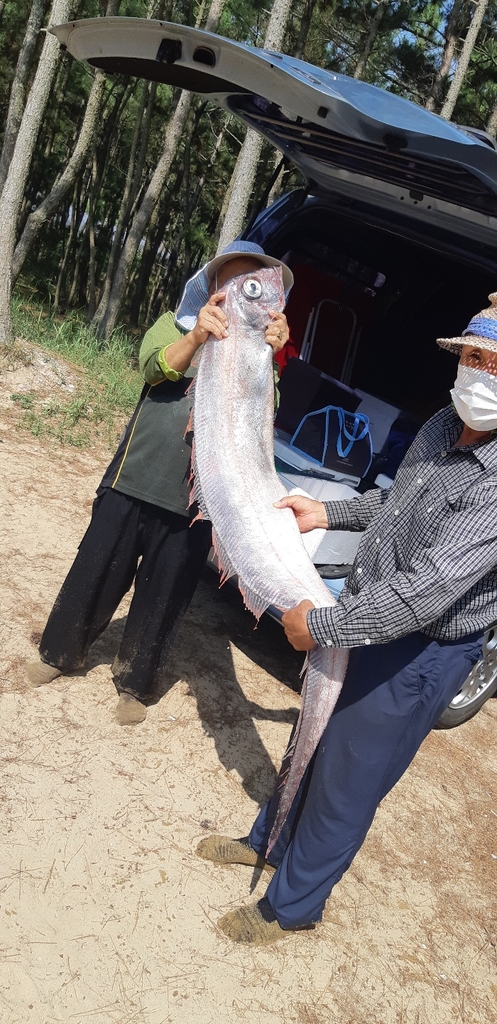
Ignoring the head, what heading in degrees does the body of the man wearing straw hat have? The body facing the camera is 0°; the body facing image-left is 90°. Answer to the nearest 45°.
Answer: approximately 45°

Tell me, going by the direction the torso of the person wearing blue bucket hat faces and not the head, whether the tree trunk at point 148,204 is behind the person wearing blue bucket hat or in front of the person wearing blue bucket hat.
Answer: behind

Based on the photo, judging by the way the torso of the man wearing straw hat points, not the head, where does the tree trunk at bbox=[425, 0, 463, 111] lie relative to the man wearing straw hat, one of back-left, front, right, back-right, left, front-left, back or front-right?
back-right

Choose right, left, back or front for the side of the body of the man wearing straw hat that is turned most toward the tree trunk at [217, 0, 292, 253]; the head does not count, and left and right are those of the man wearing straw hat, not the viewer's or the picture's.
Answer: right

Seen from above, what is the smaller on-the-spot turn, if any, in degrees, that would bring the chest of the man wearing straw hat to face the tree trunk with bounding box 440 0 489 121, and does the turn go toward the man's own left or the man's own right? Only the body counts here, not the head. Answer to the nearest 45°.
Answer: approximately 135° to the man's own right

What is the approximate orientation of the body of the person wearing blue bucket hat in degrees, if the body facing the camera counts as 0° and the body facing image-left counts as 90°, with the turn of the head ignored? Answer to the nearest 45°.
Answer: approximately 315°

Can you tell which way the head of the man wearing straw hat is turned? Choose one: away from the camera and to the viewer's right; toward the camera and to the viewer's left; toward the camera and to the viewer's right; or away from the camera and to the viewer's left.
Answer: toward the camera and to the viewer's left

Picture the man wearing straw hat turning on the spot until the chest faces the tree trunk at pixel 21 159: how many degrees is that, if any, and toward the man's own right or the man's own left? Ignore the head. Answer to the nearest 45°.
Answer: approximately 90° to the man's own right

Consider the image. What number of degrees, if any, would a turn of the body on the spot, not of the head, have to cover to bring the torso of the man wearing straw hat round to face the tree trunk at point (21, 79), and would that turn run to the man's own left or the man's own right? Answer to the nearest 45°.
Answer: approximately 90° to the man's own right

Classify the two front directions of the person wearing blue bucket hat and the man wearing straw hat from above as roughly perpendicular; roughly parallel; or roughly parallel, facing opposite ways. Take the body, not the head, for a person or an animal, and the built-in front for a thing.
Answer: roughly perpendicular

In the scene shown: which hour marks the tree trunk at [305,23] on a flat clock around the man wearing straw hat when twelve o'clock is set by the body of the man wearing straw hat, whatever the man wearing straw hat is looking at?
The tree trunk is roughly at 4 o'clock from the man wearing straw hat.

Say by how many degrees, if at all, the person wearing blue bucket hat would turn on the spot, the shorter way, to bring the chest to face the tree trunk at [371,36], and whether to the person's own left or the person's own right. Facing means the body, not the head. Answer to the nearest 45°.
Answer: approximately 135° to the person's own left
